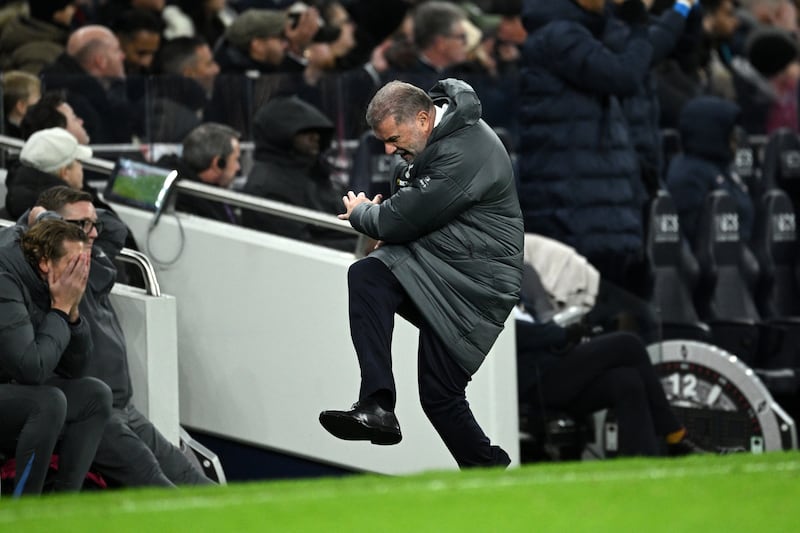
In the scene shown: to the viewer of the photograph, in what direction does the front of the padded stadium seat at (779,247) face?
facing the viewer and to the right of the viewer

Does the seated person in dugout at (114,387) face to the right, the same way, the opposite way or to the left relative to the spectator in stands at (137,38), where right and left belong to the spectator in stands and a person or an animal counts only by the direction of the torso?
the same way

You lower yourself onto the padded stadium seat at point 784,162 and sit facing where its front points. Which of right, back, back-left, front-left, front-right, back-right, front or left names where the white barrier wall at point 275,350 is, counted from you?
right

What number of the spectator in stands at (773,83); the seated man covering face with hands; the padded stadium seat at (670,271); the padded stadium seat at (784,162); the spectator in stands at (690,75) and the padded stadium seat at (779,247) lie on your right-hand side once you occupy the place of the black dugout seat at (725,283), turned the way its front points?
2

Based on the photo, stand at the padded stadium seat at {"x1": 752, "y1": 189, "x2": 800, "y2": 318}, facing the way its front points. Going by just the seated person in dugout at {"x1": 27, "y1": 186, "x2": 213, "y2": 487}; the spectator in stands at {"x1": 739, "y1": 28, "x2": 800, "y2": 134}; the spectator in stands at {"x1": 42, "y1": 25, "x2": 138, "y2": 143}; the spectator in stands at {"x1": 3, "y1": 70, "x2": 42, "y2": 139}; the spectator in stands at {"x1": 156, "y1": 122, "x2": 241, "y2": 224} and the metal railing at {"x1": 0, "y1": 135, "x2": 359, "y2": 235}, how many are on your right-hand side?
5

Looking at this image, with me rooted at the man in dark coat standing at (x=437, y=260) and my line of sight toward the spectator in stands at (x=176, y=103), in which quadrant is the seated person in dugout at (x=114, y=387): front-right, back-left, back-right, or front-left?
front-left

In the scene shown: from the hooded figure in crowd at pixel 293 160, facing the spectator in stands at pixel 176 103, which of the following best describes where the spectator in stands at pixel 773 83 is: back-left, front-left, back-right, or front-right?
back-right

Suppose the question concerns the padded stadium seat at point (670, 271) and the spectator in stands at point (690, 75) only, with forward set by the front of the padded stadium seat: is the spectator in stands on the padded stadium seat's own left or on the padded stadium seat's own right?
on the padded stadium seat's own left

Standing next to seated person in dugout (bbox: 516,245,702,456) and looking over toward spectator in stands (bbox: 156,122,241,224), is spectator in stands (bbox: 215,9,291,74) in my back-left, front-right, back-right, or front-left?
front-right

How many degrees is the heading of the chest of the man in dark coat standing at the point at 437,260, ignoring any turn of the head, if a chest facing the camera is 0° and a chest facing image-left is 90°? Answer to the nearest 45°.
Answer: approximately 90°

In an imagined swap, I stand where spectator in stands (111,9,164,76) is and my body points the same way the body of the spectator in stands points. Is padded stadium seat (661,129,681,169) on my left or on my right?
on my left
